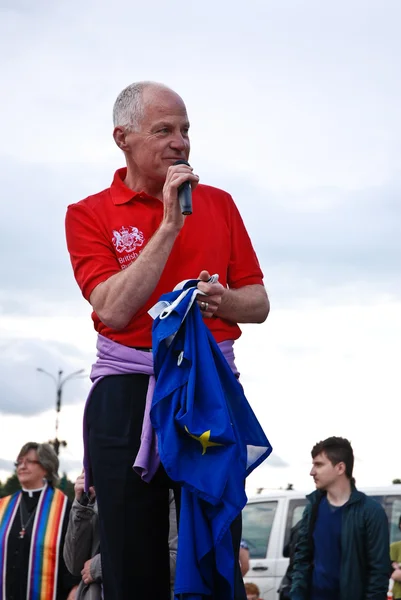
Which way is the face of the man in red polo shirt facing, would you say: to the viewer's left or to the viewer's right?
to the viewer's right

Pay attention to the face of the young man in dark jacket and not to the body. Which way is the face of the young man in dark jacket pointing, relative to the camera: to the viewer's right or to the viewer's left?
to the viewer's left

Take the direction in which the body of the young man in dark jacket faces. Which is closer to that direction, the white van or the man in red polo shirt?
the man in red polo shirt

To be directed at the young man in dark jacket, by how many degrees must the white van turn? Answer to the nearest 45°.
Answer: approximately 90° to its left

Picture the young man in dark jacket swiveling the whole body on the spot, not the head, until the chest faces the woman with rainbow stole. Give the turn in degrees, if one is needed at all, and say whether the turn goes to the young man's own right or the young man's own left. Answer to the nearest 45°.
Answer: approximately 45° to the young man's own right

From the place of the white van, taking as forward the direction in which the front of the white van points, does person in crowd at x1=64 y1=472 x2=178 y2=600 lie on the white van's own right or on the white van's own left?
on the white van's own left

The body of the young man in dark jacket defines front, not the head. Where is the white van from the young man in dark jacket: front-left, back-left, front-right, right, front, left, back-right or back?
back-right

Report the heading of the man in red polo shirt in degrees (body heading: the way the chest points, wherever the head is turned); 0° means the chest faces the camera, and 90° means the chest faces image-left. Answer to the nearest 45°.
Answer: approximately 315°

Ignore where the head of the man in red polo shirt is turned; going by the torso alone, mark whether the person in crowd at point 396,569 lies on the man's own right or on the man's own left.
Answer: on the man's own left

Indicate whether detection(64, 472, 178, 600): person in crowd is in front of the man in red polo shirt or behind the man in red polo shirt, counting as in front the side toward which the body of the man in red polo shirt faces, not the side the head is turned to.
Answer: behind

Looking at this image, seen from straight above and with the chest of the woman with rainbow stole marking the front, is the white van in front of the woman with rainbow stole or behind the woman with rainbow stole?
behind

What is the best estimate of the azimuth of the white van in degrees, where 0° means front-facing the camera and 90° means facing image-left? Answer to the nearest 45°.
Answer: approximately 90°
